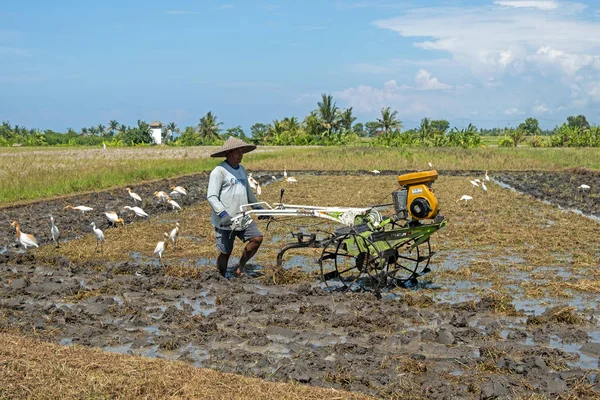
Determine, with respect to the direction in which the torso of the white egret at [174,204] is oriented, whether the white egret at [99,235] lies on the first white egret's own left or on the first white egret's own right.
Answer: on the first white egret's own left

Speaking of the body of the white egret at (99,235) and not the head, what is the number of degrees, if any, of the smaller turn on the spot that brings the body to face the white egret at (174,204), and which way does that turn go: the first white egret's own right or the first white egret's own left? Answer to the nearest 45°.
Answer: approximately 90° to the first white egret's own right

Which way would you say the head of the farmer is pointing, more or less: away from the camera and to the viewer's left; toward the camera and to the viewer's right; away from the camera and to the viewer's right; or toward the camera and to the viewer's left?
toward the camera and to the viewer's right

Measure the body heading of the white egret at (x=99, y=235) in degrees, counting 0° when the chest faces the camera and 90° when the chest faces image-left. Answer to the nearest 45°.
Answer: approximately 90°

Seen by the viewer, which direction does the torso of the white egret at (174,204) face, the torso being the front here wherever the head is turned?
to the viewer's left
